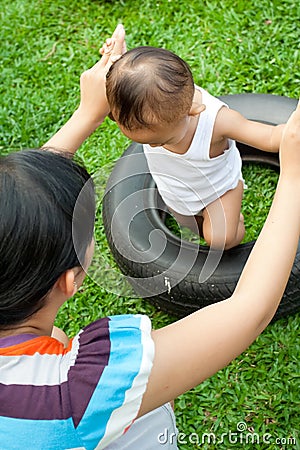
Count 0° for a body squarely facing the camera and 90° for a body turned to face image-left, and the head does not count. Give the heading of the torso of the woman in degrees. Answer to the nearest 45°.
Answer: approximately 225°

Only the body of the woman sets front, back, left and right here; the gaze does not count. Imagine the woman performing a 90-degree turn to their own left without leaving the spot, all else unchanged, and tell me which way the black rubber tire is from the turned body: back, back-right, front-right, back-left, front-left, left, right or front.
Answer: front-right

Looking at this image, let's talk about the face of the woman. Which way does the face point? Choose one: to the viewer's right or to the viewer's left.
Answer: to the viewer's right
